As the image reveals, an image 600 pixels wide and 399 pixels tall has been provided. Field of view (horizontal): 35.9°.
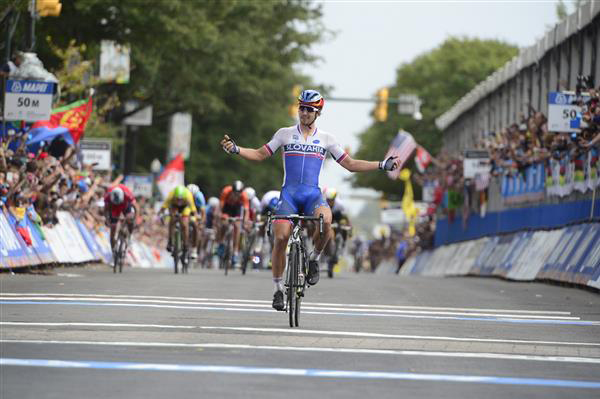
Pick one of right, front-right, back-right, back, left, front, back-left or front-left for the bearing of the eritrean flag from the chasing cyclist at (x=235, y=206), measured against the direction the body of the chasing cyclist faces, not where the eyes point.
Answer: back-right

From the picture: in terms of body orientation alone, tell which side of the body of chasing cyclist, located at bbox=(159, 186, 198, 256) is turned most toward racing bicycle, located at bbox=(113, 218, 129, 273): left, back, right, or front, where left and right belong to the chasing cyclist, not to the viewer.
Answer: right

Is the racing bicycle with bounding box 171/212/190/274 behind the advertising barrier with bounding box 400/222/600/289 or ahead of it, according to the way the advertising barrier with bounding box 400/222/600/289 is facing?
ahead

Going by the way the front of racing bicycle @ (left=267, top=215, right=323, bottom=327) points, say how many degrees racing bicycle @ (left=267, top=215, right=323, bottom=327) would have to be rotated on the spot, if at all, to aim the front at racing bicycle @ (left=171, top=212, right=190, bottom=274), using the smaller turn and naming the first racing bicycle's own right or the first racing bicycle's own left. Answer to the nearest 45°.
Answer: approximately 180°

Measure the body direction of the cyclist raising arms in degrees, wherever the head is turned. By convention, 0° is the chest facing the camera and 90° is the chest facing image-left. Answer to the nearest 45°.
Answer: approximately 0°

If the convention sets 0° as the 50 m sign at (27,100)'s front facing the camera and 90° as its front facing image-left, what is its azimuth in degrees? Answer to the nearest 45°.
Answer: approximately 0°

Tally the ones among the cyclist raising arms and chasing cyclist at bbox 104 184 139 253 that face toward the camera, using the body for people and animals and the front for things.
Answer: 2

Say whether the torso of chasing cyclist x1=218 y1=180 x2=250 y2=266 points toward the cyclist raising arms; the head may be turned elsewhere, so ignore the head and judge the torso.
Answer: yes
